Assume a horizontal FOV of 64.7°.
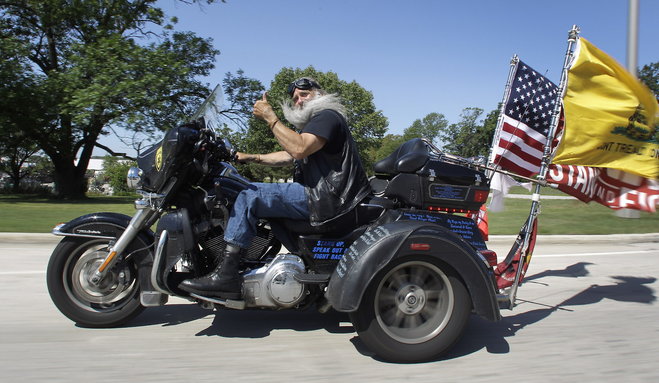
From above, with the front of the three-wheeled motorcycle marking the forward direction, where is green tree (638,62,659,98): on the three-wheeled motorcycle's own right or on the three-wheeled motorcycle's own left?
on the three-wheeled motorcycle's own right

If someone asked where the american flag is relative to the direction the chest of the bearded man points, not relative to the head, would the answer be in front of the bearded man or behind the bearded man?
behind

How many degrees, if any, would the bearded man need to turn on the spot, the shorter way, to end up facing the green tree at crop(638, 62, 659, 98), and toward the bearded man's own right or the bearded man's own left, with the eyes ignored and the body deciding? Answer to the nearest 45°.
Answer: approximately 135° to the bearded man's own right

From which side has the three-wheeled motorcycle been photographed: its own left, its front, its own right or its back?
left

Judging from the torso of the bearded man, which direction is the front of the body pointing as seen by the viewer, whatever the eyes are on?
to the viewer's left

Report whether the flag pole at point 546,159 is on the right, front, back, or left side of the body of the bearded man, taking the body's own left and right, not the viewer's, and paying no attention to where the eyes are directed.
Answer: back

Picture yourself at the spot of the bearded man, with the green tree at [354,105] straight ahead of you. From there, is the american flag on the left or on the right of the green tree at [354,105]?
right

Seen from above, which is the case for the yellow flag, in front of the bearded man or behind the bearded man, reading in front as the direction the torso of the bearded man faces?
behind
